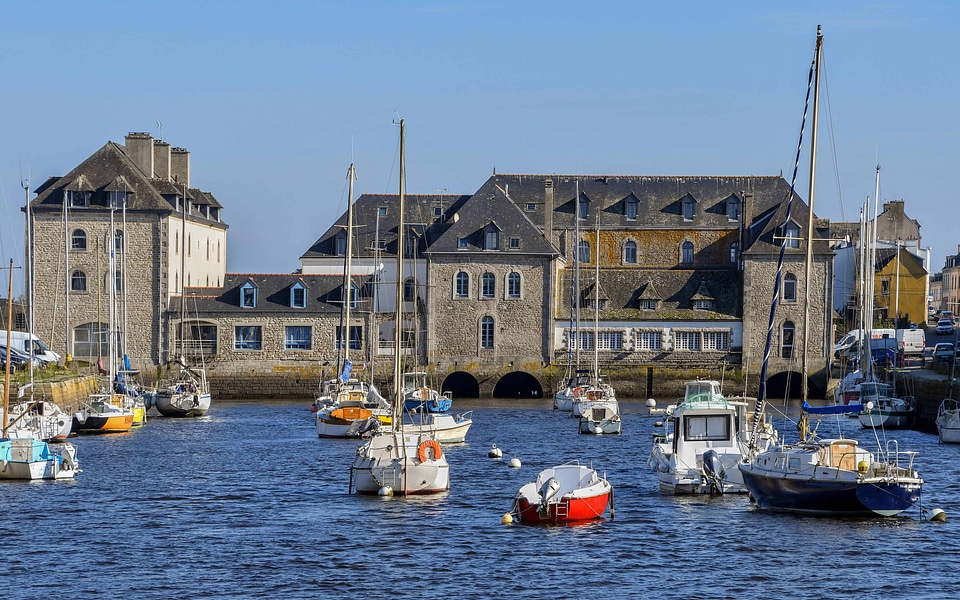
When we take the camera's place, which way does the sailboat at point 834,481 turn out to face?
facing away from the viewer and to the left of the viewer

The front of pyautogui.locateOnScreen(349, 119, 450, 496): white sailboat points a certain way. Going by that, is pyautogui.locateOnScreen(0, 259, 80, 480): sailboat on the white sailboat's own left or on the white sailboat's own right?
on the white sailboat's own left

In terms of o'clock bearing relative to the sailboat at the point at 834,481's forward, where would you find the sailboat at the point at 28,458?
the sailboat at the point at 28,458 is roughly at 11 o'clock from the sailboat at the point at 834,481.

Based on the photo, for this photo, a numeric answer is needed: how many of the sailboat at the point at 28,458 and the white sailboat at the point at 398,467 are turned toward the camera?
0

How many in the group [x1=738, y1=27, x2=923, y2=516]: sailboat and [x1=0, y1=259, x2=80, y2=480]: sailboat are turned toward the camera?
0

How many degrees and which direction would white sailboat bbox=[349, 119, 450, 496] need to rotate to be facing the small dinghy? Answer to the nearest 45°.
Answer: approximately 135° to its right

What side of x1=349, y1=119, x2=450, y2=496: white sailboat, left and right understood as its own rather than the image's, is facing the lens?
back

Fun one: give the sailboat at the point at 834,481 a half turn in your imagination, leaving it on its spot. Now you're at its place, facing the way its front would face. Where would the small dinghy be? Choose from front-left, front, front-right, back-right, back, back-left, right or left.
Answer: back-right
